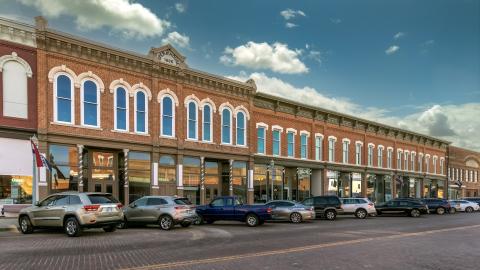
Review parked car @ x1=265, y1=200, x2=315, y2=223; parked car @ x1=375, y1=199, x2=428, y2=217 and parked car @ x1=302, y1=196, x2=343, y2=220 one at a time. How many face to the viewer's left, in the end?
3

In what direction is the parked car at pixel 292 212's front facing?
to the viewer's left

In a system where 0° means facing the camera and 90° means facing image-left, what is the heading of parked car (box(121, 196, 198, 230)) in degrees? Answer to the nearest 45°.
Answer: approximately 135°

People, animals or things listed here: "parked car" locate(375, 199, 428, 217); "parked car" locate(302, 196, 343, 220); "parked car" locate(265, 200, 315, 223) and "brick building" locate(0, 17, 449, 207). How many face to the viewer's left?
3

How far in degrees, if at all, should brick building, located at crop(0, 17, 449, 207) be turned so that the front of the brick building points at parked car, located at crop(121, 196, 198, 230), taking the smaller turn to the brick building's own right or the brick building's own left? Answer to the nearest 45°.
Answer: approximately 45° to the brick building's own right

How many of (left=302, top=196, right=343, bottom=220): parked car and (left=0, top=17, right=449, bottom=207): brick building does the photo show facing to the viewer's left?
1

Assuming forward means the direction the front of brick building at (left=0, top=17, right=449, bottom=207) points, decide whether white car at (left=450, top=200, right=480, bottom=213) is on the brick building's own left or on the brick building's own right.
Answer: on the brick building's own left

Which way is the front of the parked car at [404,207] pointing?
to the viewer's left

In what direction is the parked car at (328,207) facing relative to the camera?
to the viewer's left

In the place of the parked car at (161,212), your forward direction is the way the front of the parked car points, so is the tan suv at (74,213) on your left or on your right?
on your left
